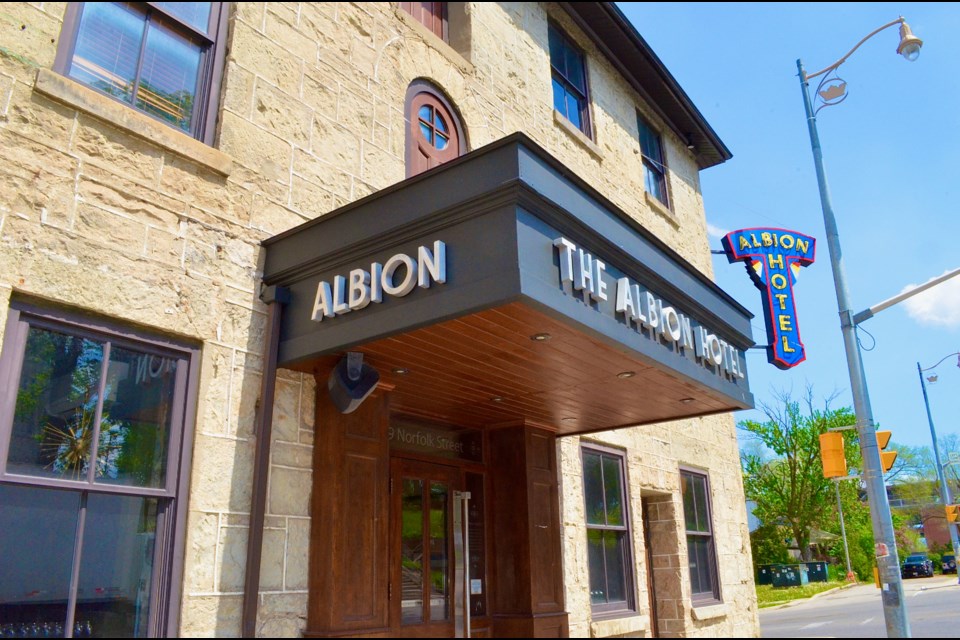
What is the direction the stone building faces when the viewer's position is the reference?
facing the viewer and to the right of the viewer

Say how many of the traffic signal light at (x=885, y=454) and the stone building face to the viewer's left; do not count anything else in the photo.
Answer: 0

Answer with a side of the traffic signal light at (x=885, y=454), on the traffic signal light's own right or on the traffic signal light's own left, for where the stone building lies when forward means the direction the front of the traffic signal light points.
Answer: on the traffic signal light's own right

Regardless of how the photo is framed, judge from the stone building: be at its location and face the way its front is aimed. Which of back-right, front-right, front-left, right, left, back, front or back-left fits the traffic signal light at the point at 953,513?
left

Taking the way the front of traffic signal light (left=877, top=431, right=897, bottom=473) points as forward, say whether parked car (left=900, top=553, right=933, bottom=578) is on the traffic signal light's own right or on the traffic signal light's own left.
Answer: on the traffic signal light's own left

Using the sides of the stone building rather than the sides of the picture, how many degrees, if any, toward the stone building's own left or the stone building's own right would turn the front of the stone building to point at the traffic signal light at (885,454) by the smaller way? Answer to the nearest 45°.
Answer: approximately 90° to the stone building's own left

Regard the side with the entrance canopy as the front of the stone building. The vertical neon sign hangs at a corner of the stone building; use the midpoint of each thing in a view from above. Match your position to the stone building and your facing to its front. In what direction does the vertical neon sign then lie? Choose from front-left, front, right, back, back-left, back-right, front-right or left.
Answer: left

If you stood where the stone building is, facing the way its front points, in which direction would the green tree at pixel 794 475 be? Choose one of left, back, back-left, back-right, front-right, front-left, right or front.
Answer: left

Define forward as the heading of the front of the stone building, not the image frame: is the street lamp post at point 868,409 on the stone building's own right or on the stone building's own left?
on the stone building's own left

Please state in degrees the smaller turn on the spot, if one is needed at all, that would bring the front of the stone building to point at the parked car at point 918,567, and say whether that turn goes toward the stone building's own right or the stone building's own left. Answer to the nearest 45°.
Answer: approximately 90° to the stone building's own left

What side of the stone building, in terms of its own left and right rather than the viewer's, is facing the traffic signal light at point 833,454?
left

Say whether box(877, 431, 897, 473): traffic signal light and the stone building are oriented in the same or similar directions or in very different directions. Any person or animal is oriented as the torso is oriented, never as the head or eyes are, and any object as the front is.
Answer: same or similar directions
